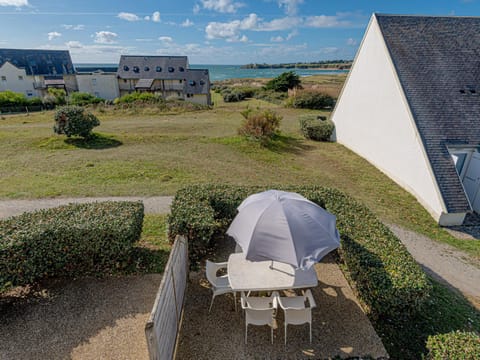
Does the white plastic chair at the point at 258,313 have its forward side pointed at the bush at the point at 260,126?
yes

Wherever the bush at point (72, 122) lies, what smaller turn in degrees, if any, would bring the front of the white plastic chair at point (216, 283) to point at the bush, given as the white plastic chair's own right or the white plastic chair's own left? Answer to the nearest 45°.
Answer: approximately 135° to the white plastic chair's own left

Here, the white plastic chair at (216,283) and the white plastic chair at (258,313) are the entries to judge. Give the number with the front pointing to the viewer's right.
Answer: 1

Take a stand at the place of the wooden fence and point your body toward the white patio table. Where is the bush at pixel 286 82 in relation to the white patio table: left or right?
left

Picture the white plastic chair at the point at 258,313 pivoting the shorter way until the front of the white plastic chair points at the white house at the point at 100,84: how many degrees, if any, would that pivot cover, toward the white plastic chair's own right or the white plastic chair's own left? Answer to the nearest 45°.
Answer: approximately 45° to the white plastic chair's own left

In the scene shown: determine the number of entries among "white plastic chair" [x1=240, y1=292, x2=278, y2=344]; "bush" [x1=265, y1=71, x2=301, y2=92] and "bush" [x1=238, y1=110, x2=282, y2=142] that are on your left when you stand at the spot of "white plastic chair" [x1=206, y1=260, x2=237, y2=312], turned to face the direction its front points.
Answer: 2

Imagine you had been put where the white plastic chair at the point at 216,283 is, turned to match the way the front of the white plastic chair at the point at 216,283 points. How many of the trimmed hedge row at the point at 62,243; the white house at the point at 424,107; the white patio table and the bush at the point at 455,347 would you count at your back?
1

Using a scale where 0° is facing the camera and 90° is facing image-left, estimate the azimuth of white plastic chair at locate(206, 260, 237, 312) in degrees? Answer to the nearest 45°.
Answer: approximately 270°

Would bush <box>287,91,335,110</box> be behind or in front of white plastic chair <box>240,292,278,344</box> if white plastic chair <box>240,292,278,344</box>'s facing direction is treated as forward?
in front

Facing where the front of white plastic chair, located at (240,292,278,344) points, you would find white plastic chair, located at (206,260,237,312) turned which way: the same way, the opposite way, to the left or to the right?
to the right

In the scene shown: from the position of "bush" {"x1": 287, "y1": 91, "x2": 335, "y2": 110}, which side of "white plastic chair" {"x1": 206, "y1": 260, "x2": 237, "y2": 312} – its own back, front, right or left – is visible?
left

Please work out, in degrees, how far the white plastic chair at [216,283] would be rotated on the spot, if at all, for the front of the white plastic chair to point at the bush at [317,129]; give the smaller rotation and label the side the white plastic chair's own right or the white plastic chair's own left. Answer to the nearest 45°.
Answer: approximately 45° to the white plastic chair's own left

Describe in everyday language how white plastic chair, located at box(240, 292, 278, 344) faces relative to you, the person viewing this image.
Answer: facing away from the viewer

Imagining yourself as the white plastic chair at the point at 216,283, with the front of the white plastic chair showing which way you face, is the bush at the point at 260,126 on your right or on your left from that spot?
on your left
